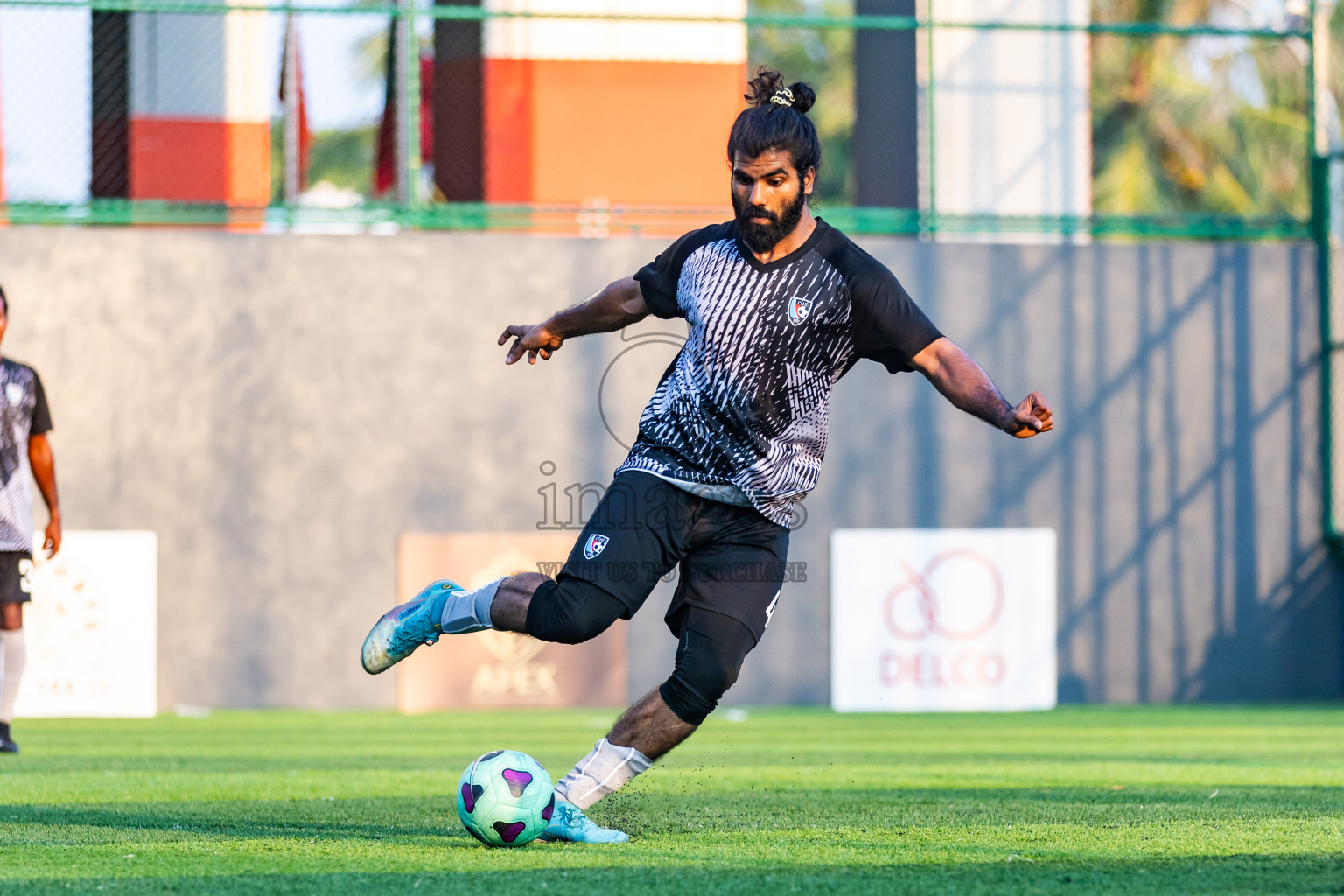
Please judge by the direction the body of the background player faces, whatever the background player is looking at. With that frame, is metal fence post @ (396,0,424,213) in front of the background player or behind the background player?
behind

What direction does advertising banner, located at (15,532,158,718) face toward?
toward the camera

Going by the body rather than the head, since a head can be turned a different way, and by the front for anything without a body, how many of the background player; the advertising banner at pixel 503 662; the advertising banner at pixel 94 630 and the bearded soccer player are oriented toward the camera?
4

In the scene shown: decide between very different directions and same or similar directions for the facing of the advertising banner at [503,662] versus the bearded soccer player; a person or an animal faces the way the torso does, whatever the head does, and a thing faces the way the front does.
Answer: same or similar directions

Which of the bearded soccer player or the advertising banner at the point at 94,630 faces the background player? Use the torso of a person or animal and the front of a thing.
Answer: the advertising banner

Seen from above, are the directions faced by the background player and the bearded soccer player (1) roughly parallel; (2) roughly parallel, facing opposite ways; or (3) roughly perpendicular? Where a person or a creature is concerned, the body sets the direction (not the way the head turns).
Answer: roughly parallel

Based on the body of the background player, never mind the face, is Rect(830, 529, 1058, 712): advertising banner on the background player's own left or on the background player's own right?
on the background player's own left

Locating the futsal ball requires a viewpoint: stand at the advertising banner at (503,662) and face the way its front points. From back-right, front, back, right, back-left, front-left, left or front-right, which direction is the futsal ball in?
front

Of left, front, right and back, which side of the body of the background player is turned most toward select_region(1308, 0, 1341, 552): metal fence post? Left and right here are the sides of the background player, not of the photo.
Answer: left

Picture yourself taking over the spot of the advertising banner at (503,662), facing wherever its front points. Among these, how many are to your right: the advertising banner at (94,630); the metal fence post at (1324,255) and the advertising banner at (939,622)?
1

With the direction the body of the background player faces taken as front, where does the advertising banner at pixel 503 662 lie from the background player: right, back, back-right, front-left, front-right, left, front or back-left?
back-left

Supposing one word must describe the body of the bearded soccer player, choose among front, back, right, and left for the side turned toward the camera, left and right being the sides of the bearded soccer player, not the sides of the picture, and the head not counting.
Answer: front

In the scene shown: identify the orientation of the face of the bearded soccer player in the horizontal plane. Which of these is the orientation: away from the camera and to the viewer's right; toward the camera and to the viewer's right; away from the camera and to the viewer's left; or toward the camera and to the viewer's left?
toward the camera and to the viewer's left

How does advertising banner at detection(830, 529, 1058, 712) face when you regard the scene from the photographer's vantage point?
facing the viewer

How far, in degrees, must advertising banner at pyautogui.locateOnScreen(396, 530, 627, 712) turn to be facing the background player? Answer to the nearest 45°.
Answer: approximately 45° to its right

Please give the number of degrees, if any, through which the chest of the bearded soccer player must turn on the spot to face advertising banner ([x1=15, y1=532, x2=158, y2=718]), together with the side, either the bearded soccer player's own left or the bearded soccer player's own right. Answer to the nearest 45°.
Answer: approximately 135° to the bearded soccer player's own right

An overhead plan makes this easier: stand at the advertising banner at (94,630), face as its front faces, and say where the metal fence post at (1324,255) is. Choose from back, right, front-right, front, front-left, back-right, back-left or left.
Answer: left

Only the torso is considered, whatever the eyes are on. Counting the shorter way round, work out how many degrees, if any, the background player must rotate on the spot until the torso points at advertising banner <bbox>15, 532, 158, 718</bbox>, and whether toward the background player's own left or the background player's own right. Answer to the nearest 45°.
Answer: approximately 180°
